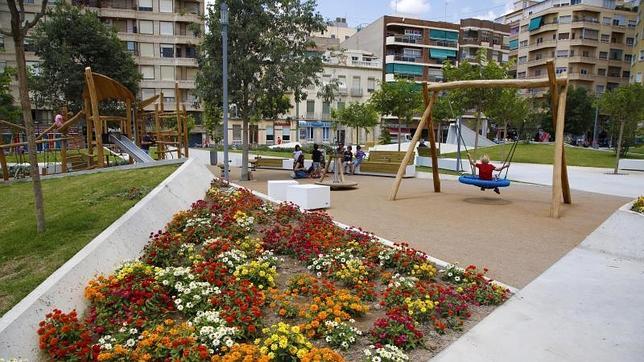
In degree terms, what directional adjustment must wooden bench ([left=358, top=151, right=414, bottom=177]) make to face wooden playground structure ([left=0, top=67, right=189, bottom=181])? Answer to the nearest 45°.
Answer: approximately 45° to its right

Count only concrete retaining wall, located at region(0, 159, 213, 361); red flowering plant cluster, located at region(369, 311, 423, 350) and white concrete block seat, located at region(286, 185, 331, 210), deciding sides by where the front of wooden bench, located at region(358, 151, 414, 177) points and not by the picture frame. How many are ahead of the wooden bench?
3

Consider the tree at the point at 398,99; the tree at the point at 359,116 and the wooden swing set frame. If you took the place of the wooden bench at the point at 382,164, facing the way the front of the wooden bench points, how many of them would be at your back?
2

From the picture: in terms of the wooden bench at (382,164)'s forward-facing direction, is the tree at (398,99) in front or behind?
behind

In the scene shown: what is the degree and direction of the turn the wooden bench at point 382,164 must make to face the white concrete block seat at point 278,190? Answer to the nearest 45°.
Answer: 0° — it already faces it

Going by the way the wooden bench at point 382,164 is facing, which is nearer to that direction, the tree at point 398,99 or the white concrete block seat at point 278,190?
the white concrete block seat

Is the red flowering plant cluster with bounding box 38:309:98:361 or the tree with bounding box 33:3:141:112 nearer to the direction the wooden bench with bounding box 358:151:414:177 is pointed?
the red flowering plant cluster

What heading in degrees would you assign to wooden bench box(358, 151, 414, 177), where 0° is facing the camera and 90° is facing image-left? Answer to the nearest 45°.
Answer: approximately 0°

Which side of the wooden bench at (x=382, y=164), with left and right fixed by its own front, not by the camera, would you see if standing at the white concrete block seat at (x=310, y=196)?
front

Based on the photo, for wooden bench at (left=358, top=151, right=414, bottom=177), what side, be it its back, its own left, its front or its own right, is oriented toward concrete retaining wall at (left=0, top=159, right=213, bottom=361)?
front

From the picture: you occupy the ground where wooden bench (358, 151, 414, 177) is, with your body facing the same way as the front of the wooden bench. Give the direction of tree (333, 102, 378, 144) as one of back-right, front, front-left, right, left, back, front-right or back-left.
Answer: back
